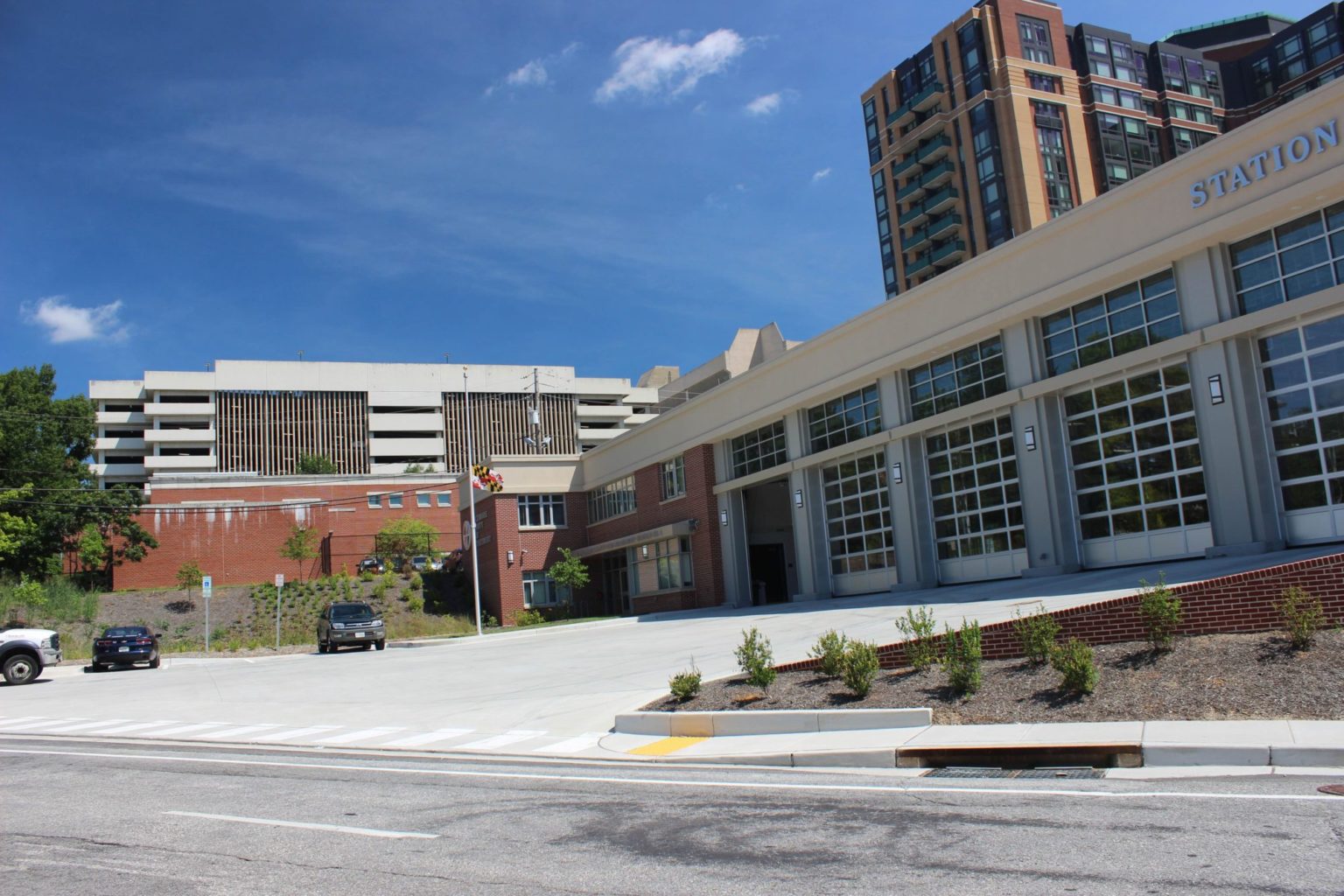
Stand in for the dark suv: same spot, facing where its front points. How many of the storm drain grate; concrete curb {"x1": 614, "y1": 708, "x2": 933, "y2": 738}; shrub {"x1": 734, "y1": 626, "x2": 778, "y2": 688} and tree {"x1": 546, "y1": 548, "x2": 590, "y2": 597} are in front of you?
3

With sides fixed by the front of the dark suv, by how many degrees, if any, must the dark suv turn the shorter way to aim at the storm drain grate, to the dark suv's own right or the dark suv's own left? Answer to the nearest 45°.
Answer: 0° — it already faces it

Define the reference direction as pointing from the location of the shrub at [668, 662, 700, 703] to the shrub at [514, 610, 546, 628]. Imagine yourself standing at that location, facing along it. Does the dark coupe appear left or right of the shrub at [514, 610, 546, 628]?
left

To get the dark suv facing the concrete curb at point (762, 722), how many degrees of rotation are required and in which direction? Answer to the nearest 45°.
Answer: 0° — it already faces it

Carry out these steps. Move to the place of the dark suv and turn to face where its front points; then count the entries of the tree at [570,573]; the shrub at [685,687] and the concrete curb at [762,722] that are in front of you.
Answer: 2

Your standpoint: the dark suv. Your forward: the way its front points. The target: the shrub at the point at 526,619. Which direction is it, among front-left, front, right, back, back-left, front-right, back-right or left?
back-left

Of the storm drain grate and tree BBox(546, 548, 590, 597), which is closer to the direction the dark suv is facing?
the storm drain grate

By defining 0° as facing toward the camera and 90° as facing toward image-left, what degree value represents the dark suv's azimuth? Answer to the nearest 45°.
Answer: approximately 0°

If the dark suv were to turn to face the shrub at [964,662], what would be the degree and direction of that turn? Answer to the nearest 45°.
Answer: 0° — it already faces it

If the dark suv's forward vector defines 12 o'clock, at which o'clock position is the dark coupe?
The dark coupe is roughly at 3 o'clock from the dark suv.

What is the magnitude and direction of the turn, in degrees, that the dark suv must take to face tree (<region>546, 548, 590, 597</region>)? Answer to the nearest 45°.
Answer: approximately 135° to its left
